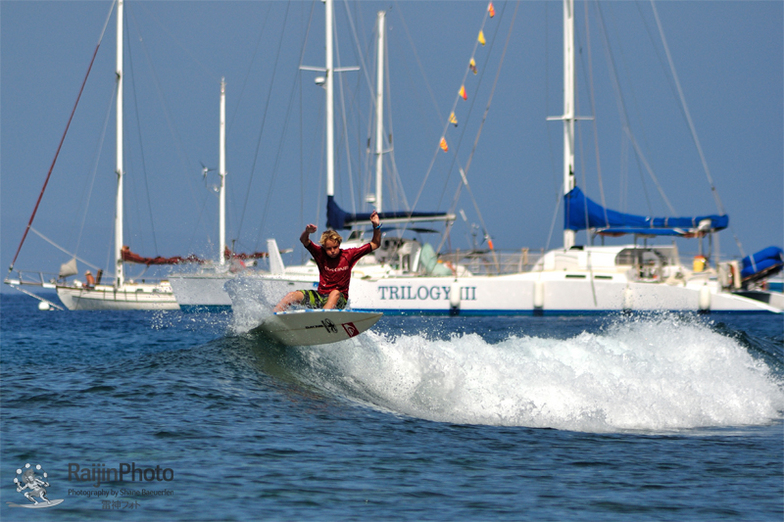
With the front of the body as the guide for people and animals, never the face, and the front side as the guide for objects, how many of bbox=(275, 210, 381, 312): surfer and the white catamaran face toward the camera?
1

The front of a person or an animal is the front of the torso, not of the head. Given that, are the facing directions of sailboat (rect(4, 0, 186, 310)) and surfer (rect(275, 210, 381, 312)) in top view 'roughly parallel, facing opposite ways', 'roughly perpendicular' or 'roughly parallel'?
roughly perpendicular

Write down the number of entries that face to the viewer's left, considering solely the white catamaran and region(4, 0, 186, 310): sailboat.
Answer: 2

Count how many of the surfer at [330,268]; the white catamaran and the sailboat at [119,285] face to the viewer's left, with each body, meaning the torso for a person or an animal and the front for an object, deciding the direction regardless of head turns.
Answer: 2

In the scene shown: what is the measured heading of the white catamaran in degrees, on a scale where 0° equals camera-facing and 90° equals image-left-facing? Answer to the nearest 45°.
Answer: approximately 90°

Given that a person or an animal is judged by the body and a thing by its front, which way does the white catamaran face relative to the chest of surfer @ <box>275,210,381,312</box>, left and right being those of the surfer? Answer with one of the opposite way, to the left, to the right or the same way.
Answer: to the right

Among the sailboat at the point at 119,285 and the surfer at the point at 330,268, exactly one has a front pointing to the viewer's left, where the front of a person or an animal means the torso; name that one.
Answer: the sailboat

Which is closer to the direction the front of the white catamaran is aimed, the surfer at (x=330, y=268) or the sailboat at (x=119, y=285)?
the sailboat

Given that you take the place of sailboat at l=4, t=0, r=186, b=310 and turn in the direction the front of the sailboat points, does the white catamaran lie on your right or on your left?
on your left

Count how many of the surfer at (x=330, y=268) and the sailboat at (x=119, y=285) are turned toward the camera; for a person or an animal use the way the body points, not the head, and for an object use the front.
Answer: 1

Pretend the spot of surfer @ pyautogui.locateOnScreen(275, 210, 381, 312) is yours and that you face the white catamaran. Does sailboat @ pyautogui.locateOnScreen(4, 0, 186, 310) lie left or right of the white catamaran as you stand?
left

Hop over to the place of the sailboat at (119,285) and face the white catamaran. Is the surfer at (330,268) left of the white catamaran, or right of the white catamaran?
right

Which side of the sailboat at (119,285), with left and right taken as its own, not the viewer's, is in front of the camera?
left
